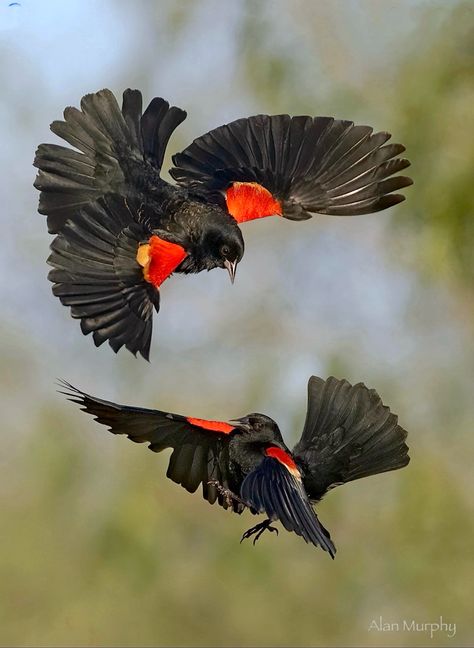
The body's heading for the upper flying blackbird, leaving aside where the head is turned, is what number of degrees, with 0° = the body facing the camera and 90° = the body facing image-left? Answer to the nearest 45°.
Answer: approximately 315°

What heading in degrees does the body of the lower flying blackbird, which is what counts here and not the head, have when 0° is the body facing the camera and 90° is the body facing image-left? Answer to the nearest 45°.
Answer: approximately 45°
